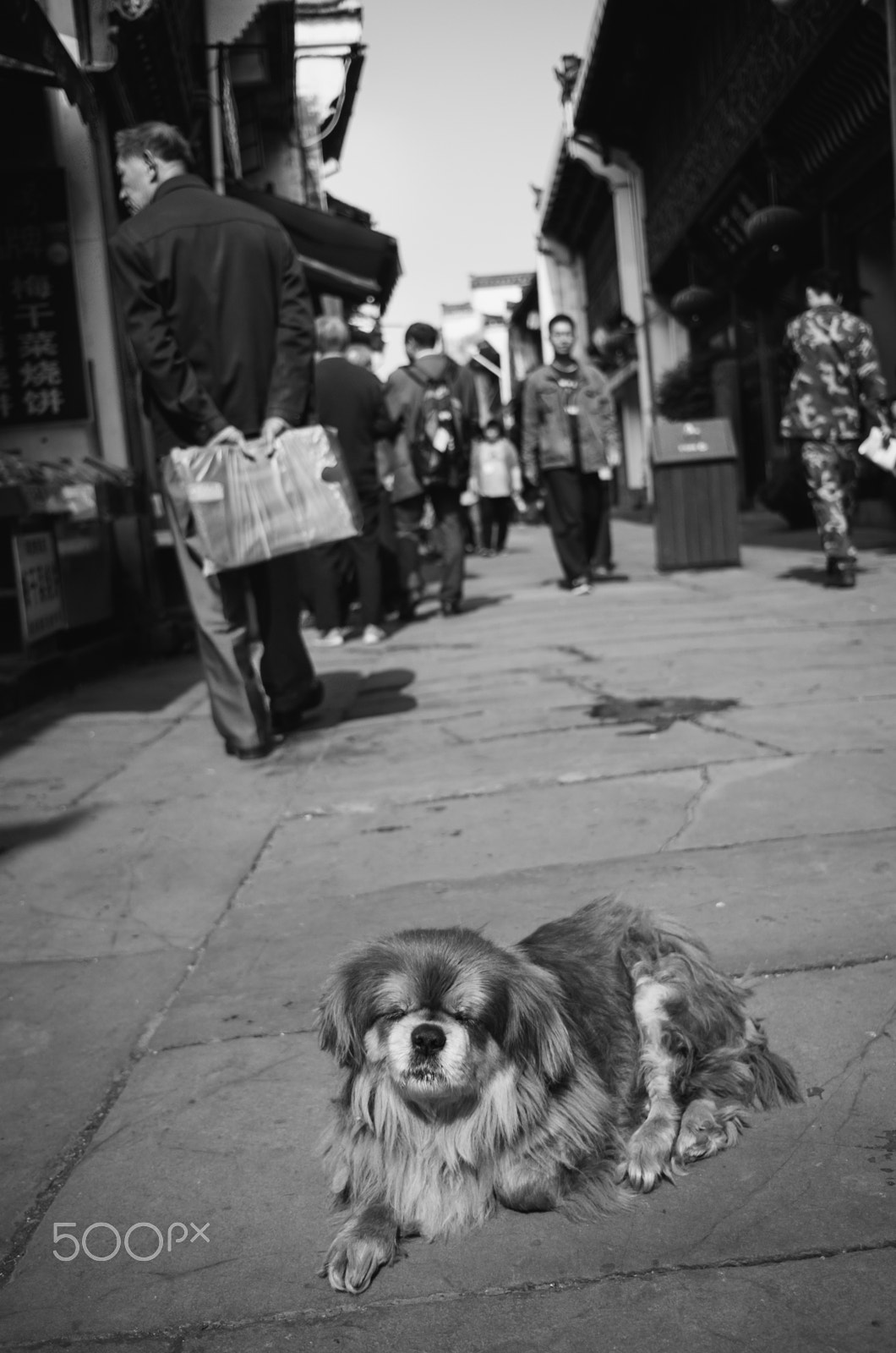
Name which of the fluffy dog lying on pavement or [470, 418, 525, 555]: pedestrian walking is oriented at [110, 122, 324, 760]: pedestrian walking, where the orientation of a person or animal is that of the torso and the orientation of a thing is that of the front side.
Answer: [470, 418, 525, 555]: pedestrian walking

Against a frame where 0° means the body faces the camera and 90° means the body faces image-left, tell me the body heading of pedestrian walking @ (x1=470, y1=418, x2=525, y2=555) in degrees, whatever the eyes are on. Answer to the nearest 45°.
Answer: approximately 0°

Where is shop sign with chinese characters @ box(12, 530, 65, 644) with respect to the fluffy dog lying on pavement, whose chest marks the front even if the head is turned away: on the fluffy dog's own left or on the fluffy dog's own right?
on the fluffy dog's own right

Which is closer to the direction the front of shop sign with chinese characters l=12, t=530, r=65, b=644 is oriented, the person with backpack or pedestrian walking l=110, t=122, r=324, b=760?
the pedestrian walking

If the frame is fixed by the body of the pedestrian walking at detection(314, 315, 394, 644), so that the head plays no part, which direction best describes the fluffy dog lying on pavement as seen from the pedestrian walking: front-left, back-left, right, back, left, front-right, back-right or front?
back

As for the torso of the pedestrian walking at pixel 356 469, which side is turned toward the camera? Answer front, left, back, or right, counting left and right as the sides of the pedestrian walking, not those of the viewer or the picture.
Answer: back

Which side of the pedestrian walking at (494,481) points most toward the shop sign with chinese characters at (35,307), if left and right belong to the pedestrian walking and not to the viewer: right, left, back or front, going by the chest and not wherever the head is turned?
front

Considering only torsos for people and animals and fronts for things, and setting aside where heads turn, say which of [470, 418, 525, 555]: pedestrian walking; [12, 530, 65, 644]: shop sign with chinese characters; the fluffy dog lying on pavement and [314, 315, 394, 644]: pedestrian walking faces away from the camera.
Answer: [314, 315, 394, 644]: pedestrian walking

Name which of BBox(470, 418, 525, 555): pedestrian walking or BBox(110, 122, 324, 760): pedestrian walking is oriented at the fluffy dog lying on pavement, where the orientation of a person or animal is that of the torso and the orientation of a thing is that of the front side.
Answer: BBox(470, 418, 525, 555): pedestrian walking

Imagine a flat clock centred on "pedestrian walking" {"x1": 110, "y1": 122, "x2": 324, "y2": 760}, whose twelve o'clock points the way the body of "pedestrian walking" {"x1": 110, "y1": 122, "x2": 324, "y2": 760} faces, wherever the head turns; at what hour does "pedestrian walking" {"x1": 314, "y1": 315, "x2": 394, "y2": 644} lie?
"pedestrian walking" {"x1": 314, "y1": 315, "x2": 394, "y2": 644} is roughly at 12 o'clock from "pedestrian walking" {"x1": 110, "y1": 122, "x2": 324, "y2": 760}.

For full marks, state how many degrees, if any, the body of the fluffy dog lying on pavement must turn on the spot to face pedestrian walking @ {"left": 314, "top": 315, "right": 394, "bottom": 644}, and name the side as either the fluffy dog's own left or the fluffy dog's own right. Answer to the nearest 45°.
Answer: approximately 135° to the fluffy dog's own right

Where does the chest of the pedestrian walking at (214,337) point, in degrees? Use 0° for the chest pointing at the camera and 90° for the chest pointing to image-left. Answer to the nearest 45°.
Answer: approximately 135°

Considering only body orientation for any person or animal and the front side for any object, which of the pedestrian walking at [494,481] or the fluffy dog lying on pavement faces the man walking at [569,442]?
the pedestrian walking

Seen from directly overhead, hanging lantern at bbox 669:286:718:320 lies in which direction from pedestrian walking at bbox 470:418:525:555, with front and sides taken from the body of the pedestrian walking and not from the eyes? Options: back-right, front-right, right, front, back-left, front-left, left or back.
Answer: back-left

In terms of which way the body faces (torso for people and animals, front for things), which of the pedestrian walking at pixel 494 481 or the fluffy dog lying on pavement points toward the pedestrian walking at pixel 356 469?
the pedestrian walking at pixel 494 481
